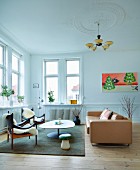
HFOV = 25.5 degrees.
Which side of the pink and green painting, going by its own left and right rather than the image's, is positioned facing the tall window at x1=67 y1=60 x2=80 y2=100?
right

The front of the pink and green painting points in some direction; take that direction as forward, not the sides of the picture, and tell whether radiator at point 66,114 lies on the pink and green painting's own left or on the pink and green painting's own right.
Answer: on the pink and green painting's own right

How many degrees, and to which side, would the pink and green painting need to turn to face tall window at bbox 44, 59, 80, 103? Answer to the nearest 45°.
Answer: approximately 90° to its right

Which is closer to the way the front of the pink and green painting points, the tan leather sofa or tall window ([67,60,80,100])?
the tan leather sofa

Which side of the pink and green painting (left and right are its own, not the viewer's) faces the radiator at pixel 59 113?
right

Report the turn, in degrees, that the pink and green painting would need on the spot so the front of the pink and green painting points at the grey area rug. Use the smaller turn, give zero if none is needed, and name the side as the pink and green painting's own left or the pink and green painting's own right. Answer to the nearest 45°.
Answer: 0° — it already faces it

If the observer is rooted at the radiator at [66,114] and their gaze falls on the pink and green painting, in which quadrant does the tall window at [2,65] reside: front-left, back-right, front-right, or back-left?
back-right

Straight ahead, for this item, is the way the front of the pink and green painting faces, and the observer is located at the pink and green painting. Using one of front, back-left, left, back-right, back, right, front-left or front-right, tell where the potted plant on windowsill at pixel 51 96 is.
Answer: right

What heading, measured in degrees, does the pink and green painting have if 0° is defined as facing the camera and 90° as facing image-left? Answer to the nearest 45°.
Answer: approximately 0°
